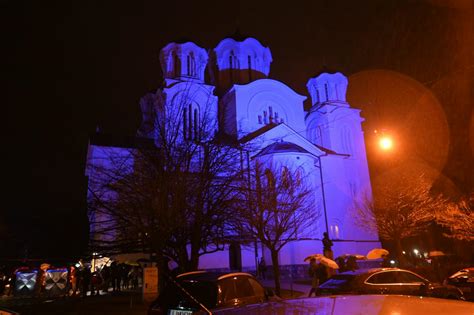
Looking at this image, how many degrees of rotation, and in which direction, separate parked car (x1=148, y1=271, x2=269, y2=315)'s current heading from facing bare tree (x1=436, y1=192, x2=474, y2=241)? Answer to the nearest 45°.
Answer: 0° — it already faces it

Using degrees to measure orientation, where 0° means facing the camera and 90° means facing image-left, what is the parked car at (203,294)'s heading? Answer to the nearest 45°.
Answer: approximately 225°

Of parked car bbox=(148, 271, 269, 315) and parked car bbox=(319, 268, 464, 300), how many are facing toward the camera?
0

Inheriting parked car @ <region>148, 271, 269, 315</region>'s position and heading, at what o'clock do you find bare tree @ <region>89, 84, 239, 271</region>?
The bare tree is roughly at 10 o'clock from the parked car.
